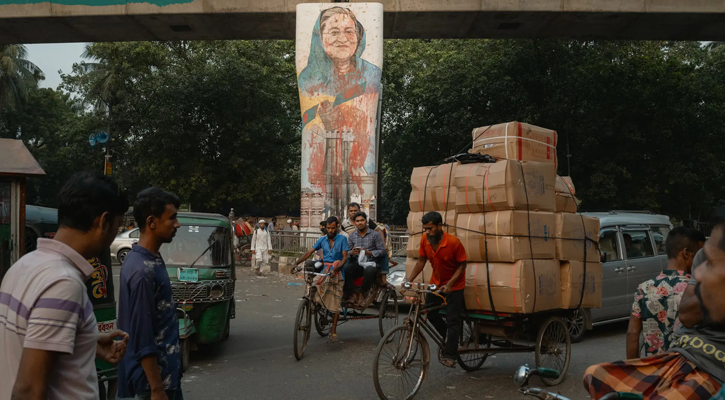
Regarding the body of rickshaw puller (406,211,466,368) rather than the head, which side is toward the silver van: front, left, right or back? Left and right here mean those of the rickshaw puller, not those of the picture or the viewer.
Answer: back

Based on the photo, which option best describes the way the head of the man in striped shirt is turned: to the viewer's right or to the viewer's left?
to the viewer's right

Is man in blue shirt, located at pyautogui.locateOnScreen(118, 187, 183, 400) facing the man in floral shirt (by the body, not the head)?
yes

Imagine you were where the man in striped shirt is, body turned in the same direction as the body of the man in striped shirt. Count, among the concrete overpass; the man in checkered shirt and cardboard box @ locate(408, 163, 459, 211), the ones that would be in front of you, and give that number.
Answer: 3

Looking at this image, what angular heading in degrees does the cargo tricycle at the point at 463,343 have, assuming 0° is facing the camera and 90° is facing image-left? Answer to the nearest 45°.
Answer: approximately 45°

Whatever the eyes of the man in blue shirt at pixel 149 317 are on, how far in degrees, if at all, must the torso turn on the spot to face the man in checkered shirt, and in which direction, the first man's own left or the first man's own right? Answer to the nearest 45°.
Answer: approximately 45° to the first man's own left

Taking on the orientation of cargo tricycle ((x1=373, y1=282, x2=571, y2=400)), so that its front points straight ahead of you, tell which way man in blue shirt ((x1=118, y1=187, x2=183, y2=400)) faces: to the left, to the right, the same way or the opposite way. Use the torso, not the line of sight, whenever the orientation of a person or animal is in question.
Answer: the opposite way
